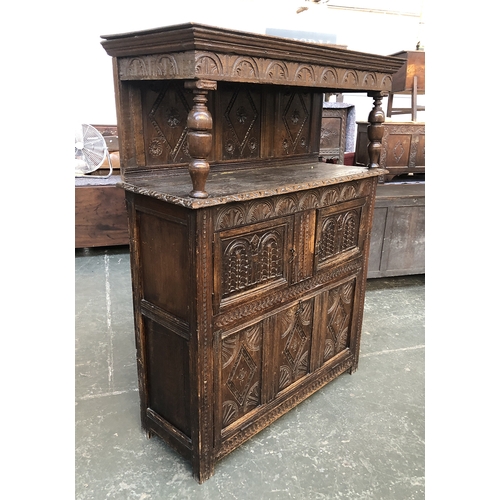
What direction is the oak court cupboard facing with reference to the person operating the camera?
facing the viewer and to the right of the viewer

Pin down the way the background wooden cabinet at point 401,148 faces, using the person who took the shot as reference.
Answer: facing the viewer

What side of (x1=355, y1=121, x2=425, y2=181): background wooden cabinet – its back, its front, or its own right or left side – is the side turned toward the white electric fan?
right

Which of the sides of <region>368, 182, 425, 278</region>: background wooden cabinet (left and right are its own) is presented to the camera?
front

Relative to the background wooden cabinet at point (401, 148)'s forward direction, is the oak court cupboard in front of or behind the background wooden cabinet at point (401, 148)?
in front

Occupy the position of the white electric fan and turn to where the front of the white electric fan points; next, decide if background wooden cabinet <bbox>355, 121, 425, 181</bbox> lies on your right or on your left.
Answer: on your left

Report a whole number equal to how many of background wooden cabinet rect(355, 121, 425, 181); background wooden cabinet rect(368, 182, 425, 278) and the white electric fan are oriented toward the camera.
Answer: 3

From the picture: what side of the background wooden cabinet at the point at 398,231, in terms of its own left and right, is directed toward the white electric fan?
right

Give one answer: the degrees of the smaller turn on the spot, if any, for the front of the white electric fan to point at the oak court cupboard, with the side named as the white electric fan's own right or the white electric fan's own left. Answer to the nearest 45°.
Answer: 0° — it already faces it

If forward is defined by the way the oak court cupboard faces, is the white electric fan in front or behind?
behind

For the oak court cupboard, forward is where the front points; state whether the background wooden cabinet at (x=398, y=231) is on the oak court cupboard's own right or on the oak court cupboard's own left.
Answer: on the oak court cupboard's own left

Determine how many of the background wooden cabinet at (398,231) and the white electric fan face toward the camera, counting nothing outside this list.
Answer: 2

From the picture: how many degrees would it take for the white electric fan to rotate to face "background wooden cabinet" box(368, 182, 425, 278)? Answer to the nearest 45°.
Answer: approximately 45° to its left

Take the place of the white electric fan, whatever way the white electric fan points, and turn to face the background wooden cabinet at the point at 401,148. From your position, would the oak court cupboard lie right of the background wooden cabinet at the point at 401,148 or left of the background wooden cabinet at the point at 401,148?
right

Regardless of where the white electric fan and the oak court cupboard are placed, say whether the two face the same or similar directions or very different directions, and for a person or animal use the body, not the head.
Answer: same or similar directions
